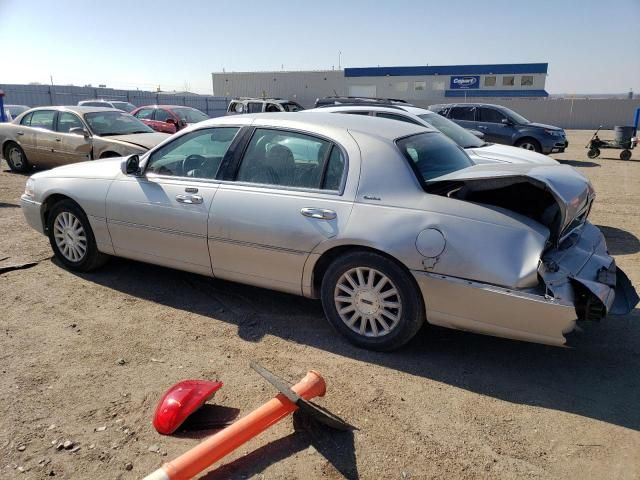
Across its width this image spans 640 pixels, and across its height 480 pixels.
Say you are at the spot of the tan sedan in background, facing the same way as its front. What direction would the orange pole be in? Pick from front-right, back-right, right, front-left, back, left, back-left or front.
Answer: front-right

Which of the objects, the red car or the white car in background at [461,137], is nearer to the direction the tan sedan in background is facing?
the white car in background

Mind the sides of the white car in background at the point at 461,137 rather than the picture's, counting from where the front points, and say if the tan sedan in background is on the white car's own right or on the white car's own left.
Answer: on the white car's own right

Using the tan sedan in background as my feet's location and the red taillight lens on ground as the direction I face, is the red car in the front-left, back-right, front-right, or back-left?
back-left

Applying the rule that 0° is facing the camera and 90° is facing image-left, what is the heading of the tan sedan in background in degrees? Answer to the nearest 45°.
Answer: approximately 315°

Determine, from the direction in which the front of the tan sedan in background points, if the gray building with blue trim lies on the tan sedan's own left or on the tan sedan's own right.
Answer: on the tan sedan's own left

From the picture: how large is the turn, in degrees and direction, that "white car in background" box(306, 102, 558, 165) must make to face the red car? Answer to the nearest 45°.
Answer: approximately 180°

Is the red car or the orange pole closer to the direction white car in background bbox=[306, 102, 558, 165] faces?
the orange pole

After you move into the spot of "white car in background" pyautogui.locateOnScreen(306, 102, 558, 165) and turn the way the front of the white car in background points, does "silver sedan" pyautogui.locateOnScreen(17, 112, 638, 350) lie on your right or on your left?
on your right

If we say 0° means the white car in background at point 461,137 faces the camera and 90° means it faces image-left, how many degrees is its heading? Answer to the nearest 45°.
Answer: approximately 315°

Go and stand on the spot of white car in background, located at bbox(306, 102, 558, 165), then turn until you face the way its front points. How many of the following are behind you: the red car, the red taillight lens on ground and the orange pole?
1

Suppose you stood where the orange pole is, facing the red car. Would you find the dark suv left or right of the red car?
right

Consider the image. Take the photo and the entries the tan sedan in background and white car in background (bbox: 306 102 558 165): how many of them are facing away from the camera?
0
